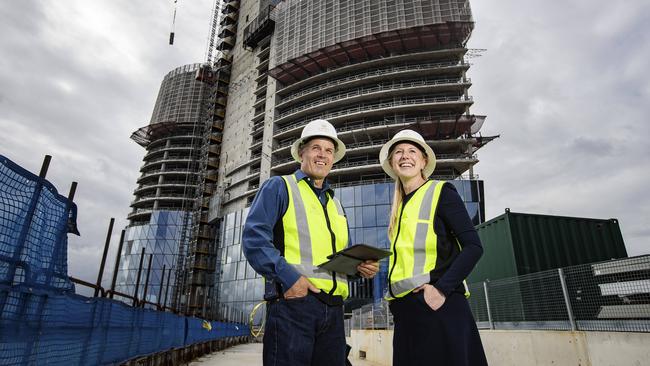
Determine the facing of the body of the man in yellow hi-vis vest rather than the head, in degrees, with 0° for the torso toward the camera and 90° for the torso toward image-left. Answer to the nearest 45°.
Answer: approximately 315°

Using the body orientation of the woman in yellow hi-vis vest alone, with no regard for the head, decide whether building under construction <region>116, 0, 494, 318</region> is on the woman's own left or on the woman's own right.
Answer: on the woman's own right

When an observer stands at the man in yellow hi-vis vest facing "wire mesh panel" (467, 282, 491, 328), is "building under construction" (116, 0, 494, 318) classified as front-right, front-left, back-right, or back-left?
front-left

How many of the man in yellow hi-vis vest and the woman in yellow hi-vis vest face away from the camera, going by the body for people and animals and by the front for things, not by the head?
0

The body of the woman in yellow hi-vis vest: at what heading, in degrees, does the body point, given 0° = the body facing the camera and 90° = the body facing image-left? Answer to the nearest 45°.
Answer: approximately 45°

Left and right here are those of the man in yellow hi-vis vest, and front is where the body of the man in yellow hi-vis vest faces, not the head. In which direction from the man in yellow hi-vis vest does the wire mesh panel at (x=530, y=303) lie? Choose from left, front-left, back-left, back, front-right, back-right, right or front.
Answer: left

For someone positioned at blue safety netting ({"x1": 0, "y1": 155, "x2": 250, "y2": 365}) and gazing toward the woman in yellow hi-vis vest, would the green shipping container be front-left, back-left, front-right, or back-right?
front-left

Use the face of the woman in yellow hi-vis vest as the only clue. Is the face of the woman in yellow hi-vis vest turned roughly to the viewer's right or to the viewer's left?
to the viewer's left

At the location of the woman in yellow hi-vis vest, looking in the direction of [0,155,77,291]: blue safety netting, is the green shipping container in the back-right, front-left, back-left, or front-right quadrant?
back-right

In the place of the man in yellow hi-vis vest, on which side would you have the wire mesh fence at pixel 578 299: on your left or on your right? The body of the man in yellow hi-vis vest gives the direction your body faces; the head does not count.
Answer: on your left

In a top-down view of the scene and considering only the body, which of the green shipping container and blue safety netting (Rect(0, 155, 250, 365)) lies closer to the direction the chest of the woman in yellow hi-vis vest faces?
the blue safety netting
